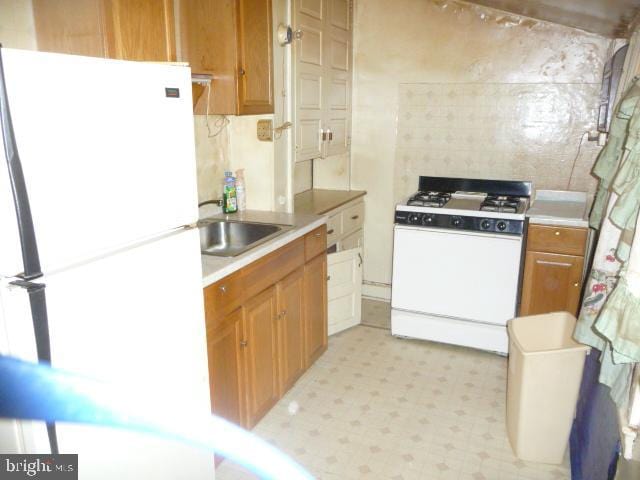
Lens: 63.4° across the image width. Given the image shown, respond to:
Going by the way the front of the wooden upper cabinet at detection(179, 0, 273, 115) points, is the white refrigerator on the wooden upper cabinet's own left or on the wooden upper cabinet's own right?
on the wooden upper cabinet's own right

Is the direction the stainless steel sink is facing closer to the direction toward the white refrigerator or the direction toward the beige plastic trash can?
the beige plastic trash can

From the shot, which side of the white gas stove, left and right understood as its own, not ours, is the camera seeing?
front

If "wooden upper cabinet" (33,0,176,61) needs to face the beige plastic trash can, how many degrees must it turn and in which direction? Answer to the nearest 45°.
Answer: approximately 45° to its left

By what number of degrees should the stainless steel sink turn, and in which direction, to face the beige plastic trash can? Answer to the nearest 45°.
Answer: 0° — it already faces it

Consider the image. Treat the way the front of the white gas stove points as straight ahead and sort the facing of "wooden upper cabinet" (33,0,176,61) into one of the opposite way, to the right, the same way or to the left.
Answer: to the left

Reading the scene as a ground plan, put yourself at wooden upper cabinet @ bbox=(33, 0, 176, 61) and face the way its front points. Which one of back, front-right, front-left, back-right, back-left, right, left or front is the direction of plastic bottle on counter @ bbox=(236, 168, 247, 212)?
left

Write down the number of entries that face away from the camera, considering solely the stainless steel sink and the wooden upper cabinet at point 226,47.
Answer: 0

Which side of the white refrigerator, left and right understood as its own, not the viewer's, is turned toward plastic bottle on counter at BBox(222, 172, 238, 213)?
left

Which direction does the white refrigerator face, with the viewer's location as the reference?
facing the viewer and to the right of the viewer

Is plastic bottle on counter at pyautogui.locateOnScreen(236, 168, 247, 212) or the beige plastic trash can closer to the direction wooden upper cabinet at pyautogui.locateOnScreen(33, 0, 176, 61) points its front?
the beige plastic trash can

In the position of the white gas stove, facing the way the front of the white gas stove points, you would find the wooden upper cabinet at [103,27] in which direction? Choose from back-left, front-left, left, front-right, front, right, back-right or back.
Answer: front-right
